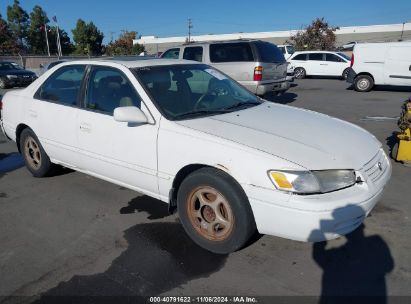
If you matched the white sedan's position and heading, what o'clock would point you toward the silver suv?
The silver suv is roughly at 8 o'clock from the white sedan.

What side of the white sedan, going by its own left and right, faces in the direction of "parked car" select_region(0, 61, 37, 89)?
back

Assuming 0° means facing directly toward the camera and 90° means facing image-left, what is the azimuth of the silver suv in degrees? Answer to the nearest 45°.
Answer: approximately 135°

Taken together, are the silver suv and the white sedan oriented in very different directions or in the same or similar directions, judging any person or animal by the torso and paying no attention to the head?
very different directions

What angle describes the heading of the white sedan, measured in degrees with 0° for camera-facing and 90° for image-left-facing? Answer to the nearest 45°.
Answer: approximately 315°

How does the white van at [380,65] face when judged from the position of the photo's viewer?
facing to the right of the viewer

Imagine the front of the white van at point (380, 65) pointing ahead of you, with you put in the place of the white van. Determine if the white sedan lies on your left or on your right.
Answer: on your right
